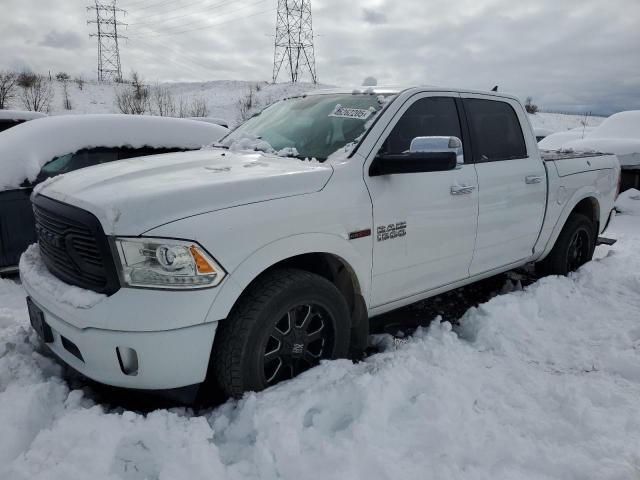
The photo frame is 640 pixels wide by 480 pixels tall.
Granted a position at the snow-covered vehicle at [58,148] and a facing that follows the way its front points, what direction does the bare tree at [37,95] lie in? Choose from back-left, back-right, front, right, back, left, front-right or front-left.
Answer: back-right

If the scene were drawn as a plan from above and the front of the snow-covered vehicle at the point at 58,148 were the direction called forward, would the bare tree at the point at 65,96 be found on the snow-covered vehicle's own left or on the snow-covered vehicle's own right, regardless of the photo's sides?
on the snow-covered vehicle's own right

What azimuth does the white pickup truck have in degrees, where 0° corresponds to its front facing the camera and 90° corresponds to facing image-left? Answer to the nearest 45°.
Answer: approximately 45°

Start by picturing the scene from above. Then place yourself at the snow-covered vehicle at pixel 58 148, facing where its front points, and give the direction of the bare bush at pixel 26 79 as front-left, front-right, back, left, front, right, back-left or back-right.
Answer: back-right

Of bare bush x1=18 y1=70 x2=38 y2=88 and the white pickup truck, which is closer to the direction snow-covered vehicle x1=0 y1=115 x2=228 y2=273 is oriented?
the white pickup truck

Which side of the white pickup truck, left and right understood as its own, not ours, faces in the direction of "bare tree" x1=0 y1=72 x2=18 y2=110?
right

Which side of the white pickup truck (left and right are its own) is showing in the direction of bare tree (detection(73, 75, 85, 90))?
right

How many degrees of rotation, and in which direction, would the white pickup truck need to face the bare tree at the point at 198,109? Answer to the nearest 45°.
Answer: approximately 135° to its right

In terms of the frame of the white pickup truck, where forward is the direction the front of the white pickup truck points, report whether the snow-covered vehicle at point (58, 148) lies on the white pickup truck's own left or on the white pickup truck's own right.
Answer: on the white pickup truck's own right

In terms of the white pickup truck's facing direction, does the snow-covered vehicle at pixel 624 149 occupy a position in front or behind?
behind

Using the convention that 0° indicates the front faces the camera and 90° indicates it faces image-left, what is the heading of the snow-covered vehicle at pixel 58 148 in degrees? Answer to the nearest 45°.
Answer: approximately 45°
